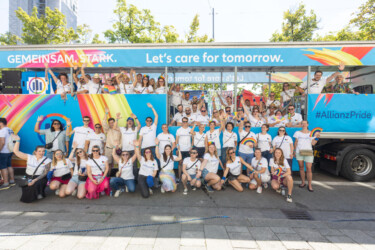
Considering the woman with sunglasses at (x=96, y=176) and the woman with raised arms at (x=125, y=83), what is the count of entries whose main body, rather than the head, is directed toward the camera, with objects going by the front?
2

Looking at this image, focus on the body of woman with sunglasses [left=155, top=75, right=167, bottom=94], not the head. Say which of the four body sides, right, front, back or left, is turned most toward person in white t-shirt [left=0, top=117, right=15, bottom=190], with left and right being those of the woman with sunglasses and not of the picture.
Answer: right

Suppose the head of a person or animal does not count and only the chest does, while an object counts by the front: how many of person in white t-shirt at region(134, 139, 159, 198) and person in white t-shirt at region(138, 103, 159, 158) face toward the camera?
2

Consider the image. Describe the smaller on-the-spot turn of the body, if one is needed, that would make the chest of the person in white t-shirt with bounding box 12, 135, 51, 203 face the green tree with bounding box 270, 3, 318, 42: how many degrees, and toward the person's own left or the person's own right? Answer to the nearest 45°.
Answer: approximately 90° to the person's own left

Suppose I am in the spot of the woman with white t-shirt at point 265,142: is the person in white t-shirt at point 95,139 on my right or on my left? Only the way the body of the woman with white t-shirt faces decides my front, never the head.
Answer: on my right

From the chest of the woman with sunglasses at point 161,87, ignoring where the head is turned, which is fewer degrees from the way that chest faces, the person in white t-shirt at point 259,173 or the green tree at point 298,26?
the person in white t-shirt

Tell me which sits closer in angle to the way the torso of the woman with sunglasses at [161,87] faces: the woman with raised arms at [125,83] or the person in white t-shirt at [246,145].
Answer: the person in white t-shirt
